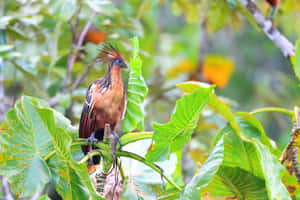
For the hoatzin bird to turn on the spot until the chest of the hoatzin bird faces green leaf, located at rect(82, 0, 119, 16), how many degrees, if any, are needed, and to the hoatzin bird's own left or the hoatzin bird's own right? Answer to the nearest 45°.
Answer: approximately 135° to the hoatzin bird's own left

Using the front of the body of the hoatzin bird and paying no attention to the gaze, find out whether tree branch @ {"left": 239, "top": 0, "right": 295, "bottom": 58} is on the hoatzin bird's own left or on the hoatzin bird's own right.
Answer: on the hoatzin bird's own left

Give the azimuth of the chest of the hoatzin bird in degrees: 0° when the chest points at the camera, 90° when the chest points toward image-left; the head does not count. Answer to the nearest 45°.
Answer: approximately 315°
